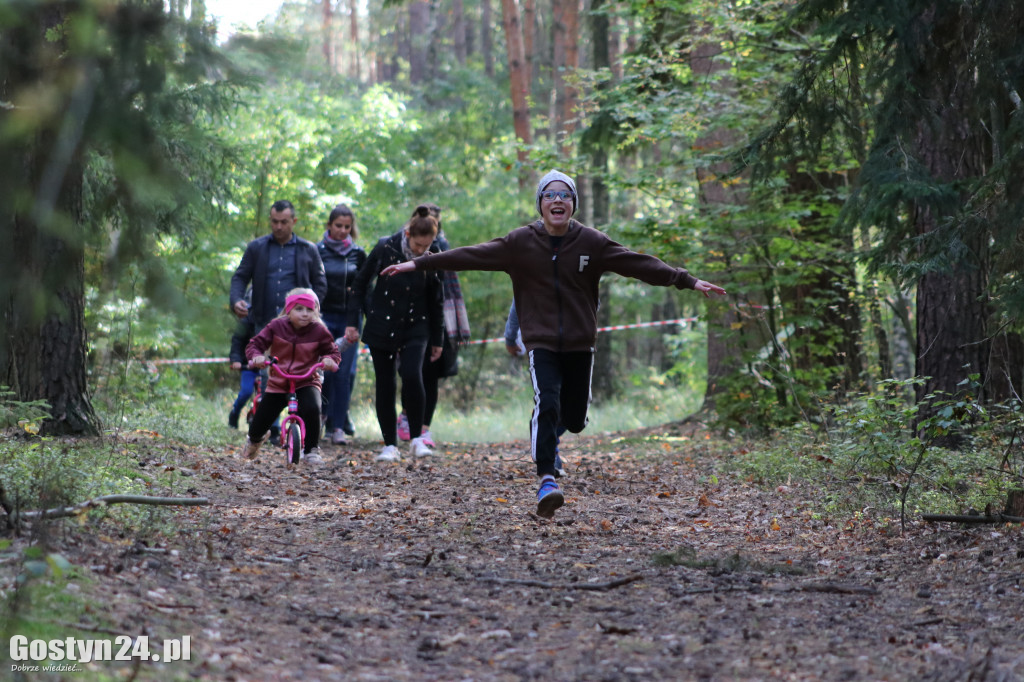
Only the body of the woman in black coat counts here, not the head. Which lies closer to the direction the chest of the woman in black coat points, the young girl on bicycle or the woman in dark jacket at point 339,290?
the young girl on bicycle

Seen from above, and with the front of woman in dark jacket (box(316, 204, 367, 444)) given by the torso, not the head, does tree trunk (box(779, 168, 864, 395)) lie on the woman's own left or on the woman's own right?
on the woman's own left

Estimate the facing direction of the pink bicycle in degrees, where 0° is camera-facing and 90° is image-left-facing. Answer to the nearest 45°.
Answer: approximately 0°

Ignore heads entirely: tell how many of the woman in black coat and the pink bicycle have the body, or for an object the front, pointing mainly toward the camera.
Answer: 2

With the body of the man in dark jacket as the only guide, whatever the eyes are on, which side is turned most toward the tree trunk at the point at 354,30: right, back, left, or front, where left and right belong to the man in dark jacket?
back

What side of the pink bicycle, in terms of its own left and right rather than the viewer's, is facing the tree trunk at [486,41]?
back

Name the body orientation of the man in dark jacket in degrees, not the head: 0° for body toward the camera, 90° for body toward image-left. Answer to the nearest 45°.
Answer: approximately 0°

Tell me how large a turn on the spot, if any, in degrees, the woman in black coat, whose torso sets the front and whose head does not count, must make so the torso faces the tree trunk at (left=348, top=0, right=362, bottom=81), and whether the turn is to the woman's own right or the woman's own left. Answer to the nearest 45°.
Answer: approximately 180°

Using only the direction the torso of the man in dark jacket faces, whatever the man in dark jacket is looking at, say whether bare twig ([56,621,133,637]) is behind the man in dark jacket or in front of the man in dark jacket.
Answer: in front
